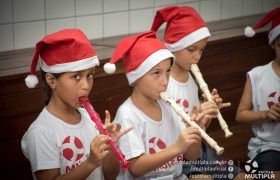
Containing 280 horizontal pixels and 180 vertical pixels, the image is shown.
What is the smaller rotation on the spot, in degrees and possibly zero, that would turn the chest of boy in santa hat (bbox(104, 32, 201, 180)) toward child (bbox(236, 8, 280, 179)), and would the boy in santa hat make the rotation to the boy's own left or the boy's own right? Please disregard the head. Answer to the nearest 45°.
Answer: approximately 90° to the boy's own left

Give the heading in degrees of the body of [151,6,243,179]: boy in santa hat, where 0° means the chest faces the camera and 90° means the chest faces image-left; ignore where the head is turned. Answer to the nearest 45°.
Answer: approximately 315°

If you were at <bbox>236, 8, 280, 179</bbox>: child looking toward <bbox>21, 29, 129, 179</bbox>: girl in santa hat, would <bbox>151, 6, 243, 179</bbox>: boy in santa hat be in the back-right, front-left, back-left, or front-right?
front-right

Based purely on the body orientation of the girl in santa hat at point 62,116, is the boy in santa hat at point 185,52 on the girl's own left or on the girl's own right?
on the girl's own left

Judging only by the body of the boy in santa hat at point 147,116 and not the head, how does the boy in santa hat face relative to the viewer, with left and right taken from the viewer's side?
facing the viewer and to the right of the viewer

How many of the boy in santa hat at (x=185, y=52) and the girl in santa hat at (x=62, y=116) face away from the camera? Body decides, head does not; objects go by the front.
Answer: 0

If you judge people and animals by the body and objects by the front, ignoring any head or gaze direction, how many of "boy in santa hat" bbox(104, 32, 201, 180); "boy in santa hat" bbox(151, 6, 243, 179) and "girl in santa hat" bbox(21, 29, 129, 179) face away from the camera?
0

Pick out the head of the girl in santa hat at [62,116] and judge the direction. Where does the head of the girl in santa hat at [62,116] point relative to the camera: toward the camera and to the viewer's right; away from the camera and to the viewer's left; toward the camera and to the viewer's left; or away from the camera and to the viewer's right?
toward the camera and to the viewer's right

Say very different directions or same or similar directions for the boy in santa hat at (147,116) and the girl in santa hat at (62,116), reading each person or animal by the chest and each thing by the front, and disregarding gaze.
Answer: same or similar directions

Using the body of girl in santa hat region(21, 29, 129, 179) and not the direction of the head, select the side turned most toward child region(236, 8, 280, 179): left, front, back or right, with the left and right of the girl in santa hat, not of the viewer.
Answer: left

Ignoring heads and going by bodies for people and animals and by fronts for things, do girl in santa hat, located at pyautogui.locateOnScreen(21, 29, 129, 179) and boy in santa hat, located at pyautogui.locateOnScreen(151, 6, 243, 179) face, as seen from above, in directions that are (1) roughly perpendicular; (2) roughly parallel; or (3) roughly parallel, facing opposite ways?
roughly parallel

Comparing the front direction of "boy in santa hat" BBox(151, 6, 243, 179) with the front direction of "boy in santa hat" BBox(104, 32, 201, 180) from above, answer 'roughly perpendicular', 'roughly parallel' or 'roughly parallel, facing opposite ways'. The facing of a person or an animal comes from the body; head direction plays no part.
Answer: roughly parallel
